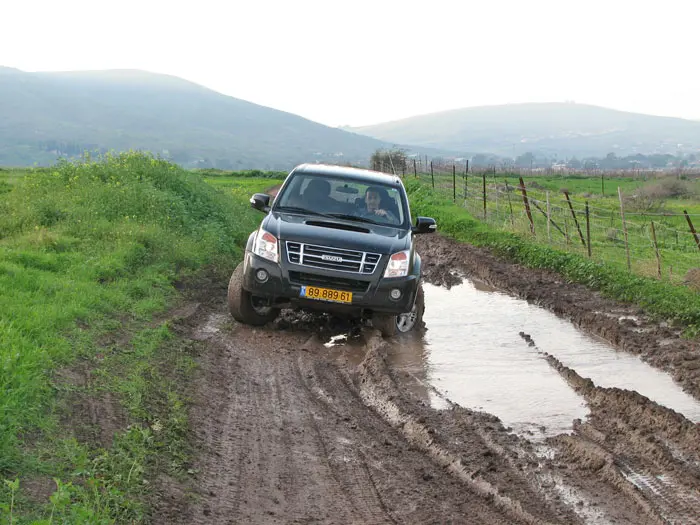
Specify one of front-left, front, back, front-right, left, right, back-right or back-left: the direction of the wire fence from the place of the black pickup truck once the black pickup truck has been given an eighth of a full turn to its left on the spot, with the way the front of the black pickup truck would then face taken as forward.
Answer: left

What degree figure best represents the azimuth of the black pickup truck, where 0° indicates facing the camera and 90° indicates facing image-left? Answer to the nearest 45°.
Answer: approximately 0°
